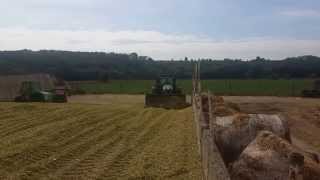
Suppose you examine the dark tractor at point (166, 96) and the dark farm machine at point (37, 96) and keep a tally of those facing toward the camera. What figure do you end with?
1

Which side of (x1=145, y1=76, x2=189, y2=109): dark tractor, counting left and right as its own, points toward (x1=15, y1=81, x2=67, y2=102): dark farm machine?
right

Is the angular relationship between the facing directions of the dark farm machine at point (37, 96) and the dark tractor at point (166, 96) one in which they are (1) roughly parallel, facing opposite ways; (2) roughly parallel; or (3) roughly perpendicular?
roughly perpendicular

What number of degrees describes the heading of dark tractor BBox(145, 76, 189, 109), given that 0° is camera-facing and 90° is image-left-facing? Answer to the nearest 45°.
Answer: approximately 0°
